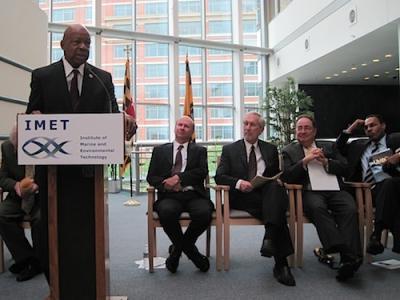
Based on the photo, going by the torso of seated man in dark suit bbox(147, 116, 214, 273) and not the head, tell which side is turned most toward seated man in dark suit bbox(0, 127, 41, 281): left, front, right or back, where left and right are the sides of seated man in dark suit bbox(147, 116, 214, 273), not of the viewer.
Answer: right

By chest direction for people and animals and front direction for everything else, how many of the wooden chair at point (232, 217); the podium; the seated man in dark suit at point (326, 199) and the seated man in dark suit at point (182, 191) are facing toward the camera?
4

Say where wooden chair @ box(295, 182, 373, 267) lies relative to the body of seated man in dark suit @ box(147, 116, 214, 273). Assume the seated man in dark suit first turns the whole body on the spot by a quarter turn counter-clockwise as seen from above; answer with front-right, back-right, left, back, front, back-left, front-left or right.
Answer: front

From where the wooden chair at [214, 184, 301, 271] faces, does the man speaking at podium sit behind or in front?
in front

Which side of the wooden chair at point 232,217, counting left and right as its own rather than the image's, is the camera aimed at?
front

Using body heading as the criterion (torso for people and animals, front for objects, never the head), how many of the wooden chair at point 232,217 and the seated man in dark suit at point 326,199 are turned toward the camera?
2

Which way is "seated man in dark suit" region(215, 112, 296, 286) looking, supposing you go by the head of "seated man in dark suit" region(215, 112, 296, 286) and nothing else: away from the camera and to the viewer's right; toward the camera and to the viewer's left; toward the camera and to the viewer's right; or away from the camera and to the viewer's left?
toward the camera and to the viewer's left

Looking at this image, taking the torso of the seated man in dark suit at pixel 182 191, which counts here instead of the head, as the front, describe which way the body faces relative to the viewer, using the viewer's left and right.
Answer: facing the viewer

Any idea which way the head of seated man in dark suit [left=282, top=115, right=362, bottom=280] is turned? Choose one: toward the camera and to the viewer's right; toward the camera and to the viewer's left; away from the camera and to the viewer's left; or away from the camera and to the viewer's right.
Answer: toward the camera and to the viewer's left

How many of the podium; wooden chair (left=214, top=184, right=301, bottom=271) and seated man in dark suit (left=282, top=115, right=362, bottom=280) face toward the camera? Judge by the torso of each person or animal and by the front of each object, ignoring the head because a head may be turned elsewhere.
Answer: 3
